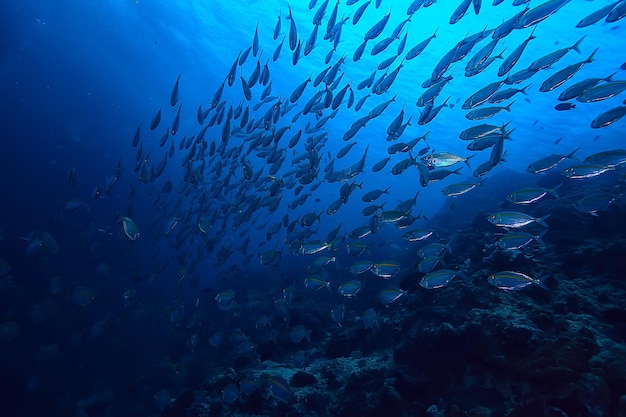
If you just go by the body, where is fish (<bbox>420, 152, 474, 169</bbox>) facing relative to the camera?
to the viewer's left

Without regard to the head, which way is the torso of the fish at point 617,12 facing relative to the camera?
to the viewer's left

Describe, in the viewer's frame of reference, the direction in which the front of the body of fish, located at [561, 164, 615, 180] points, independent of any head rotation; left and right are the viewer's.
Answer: facing to the left of the viewer

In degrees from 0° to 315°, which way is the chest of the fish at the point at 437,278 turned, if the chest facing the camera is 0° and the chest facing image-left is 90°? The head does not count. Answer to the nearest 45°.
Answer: approximately 90°

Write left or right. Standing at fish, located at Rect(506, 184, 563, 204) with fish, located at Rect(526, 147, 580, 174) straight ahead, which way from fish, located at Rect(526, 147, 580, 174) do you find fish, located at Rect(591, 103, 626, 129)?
right

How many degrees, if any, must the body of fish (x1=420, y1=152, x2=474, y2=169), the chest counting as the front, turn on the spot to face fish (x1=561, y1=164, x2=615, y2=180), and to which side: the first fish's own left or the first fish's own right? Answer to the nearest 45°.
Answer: approximately 180°

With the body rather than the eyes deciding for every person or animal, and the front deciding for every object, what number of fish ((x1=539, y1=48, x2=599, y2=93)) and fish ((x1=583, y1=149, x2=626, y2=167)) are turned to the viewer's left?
2

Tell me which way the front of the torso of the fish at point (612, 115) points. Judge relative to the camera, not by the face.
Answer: to the viewer's left

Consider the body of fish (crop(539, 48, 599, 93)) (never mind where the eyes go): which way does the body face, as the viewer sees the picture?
to the viewer's left

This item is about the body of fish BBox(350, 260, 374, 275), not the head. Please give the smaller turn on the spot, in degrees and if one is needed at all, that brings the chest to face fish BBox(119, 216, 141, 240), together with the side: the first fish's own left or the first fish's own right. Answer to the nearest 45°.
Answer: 0° — it already faces it
